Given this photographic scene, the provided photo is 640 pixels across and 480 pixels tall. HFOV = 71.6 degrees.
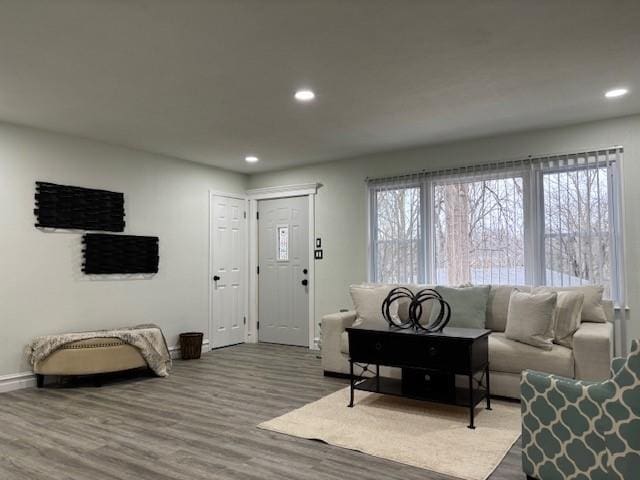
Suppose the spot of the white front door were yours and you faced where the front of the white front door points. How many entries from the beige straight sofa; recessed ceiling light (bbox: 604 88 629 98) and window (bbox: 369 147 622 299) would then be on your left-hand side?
3

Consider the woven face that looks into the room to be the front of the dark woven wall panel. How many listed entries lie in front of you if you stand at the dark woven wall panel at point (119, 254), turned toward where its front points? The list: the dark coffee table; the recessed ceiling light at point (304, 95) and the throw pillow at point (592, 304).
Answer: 3

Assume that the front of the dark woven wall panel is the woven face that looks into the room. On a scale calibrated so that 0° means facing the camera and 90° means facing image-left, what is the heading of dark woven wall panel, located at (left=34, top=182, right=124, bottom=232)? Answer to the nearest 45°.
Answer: approximately 315°

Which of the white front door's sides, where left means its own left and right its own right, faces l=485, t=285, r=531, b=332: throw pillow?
left

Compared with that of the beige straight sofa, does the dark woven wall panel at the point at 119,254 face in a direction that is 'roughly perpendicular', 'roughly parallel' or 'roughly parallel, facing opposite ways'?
roughly perpendicular

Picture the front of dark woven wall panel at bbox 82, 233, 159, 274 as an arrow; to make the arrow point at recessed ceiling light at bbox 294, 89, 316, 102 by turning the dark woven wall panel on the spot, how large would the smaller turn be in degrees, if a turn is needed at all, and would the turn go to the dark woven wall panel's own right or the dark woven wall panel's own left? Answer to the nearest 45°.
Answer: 0° — it already faces it

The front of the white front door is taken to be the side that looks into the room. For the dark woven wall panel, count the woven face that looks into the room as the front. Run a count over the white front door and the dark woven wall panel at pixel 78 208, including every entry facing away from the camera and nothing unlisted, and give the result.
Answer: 0

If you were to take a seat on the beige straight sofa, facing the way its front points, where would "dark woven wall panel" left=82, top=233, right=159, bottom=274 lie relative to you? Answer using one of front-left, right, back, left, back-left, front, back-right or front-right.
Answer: right

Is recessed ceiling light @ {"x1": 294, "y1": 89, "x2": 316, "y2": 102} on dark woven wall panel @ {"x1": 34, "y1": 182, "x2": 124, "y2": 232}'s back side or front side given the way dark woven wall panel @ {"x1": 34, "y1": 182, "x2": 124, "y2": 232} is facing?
on the front side

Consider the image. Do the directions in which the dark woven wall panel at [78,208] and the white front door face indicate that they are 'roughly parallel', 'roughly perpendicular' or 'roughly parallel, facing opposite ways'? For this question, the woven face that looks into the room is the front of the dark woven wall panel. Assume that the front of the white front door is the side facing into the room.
roughly perpendicular

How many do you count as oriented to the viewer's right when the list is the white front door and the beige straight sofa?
0

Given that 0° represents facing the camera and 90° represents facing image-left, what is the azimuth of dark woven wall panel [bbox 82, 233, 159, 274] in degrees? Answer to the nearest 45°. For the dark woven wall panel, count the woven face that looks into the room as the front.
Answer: approximately 315°

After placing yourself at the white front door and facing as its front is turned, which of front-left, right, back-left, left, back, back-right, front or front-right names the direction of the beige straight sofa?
left

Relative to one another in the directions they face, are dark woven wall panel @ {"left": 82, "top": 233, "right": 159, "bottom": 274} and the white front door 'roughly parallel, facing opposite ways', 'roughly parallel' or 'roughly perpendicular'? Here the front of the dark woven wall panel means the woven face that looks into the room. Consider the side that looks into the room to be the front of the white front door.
roughly perpendicular

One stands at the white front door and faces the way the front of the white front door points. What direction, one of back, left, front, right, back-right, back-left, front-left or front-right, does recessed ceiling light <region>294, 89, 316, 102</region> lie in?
front-left
